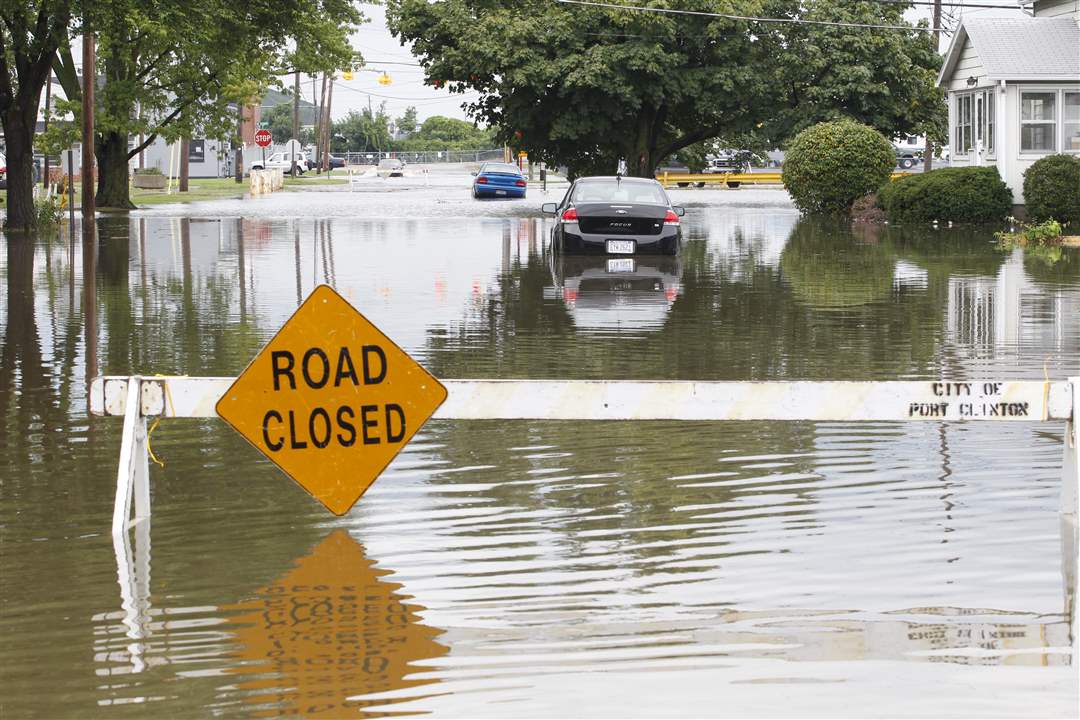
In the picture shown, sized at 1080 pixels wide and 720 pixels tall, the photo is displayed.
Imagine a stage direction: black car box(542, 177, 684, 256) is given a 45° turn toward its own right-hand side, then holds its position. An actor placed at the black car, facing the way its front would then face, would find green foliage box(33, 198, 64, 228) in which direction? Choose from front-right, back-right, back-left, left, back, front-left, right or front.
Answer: left

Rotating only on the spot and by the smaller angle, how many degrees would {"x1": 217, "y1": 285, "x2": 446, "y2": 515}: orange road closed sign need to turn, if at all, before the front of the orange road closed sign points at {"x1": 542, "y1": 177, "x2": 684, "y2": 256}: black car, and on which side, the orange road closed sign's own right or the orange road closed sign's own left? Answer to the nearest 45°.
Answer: approximately 180°

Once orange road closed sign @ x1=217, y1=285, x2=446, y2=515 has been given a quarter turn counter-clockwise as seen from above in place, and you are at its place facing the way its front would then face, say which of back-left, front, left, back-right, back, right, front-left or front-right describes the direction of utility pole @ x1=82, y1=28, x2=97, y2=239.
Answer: left

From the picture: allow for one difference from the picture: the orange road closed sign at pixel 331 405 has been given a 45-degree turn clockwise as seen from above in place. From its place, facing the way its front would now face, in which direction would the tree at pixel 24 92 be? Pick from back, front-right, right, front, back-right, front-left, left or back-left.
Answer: back-right

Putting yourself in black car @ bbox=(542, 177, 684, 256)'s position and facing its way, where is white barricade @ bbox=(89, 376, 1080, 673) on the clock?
The white barricade is roughly at 6 o'clock from the black car.

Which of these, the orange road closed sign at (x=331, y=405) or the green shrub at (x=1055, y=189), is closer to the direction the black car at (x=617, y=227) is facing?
the green shrub

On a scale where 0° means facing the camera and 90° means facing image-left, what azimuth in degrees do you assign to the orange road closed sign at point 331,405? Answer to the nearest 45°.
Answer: approximately 0°

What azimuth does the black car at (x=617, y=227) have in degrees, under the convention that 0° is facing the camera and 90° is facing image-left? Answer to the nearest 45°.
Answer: approximately 180°

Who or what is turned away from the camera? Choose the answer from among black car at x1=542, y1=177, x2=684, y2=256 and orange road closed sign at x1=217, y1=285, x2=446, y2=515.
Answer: the black car

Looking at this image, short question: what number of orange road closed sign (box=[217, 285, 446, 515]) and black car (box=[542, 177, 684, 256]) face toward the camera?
1

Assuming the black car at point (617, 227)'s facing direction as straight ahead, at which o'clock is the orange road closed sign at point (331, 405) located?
The orange road closed sign is roughly at 6 o'clock from the black car.

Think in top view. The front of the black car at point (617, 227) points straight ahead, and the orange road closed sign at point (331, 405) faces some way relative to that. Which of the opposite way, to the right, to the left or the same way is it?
the opposite way

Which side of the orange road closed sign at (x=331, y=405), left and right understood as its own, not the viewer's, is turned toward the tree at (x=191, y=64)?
back

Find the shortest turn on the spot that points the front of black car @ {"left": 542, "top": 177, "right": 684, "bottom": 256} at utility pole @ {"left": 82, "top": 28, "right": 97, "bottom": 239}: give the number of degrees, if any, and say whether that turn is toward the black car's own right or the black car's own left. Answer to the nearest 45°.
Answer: approximately 45° to the black car's own left

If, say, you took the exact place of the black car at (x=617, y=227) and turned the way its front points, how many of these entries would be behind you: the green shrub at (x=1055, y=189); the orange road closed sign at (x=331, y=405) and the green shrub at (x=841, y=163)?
1
